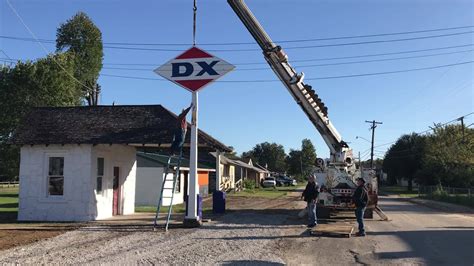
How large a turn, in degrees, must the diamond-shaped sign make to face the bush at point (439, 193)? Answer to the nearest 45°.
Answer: approximately 135° to its left

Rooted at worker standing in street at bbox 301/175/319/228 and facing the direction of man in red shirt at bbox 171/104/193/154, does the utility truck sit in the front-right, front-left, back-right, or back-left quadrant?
back-right
